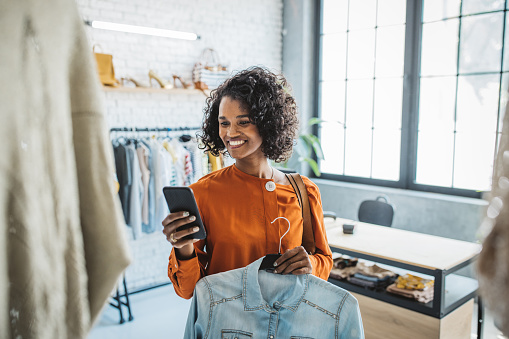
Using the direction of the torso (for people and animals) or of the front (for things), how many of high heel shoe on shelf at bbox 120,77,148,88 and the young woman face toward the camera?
1

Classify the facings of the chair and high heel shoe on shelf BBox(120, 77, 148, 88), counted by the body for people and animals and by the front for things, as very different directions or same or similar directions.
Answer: very different directions

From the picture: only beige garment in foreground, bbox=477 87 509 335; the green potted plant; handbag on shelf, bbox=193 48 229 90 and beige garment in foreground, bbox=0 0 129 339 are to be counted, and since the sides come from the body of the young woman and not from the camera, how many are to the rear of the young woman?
2

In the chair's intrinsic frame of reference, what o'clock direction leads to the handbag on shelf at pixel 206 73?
The handbag on shelf is roughly at 2 o'clock from the chair.

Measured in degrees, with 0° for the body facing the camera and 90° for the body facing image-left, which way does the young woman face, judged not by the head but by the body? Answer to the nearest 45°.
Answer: approximately 0°

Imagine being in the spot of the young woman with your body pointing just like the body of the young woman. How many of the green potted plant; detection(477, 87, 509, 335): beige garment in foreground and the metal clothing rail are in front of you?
1
